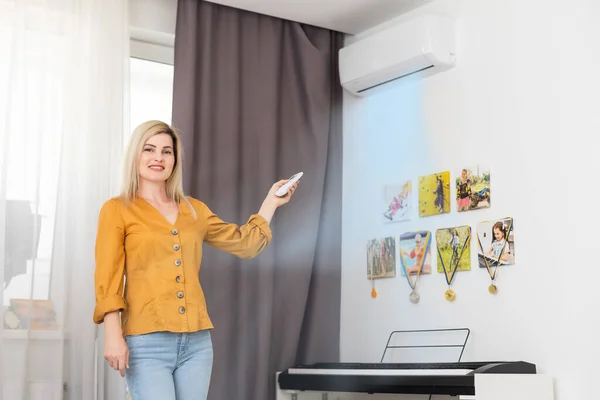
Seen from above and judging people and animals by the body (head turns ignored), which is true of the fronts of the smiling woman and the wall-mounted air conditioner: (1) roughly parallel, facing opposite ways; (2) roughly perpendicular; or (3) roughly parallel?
roughly perpendicular

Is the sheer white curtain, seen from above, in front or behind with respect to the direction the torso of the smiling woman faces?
behind

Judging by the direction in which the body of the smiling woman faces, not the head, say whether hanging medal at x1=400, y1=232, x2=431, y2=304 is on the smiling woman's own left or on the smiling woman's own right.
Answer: on the smiling woman's own left

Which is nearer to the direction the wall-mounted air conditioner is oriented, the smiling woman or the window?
the smiling woman

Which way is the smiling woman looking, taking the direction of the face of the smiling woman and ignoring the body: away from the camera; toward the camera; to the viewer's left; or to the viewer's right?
toward the camera

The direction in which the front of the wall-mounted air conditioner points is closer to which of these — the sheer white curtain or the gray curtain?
the sheer white curtain

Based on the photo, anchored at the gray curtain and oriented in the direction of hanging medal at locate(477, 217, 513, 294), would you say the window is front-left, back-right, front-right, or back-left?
back-right

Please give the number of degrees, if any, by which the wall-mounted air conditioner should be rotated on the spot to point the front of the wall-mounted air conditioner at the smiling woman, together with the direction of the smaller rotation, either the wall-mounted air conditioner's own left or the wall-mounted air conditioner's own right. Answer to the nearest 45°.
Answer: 0° — it already faces them

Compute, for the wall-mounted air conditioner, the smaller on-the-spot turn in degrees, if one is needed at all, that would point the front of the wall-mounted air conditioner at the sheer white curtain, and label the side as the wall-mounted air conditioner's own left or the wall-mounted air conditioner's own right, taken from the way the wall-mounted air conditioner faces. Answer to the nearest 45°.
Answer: approximately 45° to the wall-mounted air conditioner's own right

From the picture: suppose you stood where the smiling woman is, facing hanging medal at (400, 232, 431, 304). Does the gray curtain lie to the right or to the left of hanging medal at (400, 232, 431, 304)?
left

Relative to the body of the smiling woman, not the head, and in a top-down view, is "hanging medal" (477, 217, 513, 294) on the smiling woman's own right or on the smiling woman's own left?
on the smiling woman's own left

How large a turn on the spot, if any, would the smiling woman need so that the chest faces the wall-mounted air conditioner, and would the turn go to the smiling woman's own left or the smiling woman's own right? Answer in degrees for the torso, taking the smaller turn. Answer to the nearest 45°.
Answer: approximately 90° to the smiling woman's own left

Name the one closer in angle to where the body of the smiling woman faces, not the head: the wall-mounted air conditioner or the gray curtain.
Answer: the wall-mounted air conditioner

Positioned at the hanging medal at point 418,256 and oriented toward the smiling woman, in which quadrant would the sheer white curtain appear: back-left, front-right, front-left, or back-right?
front-right

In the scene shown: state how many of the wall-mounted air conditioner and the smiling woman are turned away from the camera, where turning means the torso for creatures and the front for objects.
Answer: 0

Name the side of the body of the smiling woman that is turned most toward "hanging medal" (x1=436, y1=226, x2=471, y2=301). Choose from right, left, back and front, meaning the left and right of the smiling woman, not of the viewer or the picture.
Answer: left

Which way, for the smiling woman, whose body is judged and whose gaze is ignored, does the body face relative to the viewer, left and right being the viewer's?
facing the viewer and to the right of the viewer
